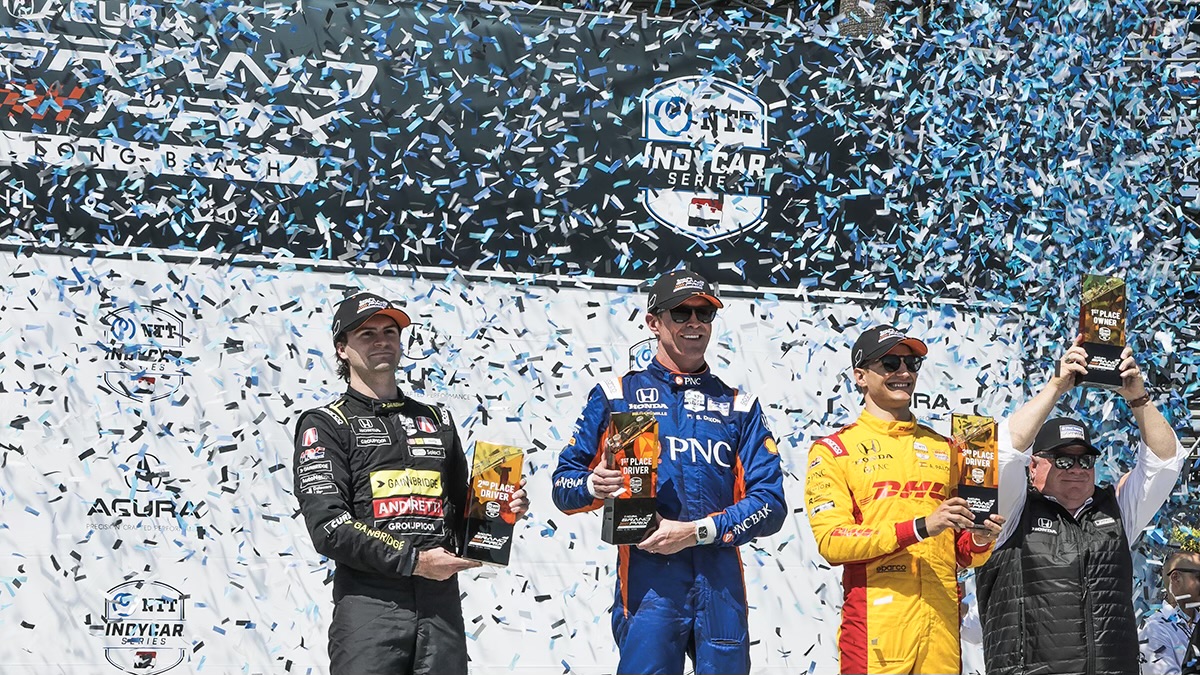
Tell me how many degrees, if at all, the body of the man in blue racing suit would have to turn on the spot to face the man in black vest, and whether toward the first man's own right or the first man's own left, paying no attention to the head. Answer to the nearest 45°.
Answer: approximately 90° to the first man's own left

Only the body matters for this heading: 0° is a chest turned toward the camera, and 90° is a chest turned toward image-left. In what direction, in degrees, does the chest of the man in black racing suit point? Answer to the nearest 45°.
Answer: approximately 315°

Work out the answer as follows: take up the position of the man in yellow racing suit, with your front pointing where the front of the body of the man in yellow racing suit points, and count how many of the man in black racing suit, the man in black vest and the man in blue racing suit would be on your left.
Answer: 1

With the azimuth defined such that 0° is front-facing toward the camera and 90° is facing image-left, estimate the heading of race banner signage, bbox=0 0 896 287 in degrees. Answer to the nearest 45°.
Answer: approximately 0°

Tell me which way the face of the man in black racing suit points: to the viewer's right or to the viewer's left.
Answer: to the viewer's right

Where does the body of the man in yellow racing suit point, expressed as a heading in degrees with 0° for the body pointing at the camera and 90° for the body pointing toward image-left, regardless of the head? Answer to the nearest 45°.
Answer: approximately 315°

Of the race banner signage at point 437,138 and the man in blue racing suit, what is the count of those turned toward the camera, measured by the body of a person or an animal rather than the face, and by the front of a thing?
2

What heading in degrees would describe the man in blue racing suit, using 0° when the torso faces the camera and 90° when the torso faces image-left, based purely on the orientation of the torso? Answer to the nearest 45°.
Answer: approximately 0°

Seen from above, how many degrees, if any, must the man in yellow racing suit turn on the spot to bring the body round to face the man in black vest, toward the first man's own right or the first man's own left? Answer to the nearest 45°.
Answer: approximately 90° to the first man's own left

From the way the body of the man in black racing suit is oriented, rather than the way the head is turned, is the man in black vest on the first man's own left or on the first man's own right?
on the first man's own left
